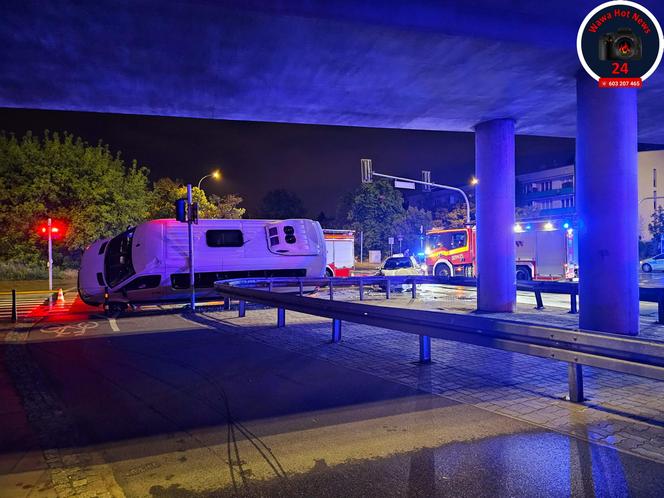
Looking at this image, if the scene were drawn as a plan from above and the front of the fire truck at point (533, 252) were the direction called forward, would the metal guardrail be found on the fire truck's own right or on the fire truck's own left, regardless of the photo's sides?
on the fire truck's own left

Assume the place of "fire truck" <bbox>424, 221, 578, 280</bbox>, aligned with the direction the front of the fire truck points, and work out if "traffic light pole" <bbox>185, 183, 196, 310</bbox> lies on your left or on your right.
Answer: on your left

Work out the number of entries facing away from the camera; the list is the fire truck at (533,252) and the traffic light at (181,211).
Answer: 1

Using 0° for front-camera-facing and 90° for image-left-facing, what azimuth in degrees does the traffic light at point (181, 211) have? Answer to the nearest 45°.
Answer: approximately 180°

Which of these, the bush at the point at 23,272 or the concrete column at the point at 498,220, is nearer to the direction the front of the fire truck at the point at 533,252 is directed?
the bush

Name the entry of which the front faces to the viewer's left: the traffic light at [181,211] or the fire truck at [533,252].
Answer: the fire truck

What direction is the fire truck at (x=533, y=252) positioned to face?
to the viewer's left

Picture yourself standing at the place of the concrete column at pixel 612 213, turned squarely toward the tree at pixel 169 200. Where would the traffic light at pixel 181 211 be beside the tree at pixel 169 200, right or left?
left
